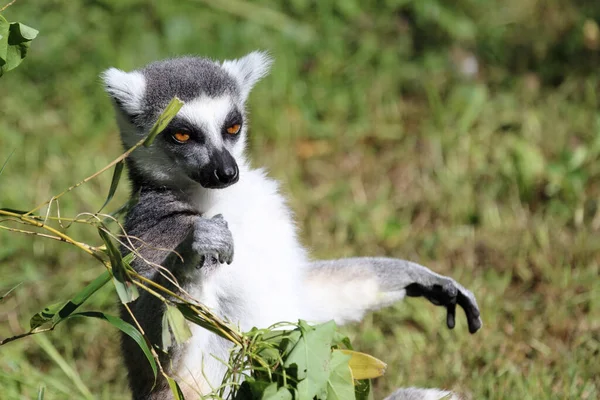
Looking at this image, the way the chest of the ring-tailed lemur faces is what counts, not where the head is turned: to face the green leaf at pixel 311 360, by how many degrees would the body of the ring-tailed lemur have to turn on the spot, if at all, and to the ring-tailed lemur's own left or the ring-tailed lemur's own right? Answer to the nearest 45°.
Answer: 0° — it already faces it

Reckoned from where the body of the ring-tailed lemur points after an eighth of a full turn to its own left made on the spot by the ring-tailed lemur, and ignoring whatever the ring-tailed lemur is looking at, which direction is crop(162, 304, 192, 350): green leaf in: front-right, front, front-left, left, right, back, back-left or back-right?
right

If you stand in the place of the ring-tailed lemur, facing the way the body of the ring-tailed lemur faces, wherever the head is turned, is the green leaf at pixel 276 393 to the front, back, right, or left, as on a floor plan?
front

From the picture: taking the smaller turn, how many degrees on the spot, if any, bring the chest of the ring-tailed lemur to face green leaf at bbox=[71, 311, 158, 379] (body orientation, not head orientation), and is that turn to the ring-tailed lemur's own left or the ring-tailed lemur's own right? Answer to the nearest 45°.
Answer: approximately 45° to the ring-tailed lemur's own right

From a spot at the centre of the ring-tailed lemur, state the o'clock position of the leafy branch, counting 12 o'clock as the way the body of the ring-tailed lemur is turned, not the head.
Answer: The leafy branch is roughly at 1 o'clock from the ring-tailed lemur.

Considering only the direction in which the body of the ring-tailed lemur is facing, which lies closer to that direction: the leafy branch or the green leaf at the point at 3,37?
the leafy branch

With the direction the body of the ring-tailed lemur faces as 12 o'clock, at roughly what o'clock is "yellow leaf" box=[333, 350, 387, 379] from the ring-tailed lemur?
The yellow leaf is roughly at 12 o'clock from the ring-tailed lemur.

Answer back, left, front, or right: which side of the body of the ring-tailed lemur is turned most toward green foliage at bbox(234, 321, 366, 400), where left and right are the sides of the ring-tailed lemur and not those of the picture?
front

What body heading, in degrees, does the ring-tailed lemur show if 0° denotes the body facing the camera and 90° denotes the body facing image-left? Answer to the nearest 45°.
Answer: approximately 315°
